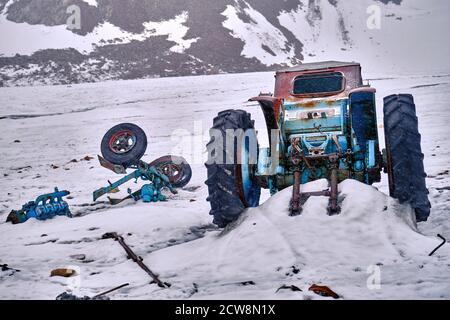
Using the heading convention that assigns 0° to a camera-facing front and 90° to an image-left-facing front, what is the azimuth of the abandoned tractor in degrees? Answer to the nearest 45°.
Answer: approximately 180°

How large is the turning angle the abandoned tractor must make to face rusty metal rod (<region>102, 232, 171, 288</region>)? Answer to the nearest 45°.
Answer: approximately 135° to its left

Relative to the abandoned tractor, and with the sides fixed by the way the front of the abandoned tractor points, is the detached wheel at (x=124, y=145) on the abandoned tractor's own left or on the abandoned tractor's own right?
on the abandoned tractor's own left

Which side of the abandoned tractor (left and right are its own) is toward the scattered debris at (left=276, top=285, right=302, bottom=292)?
back
